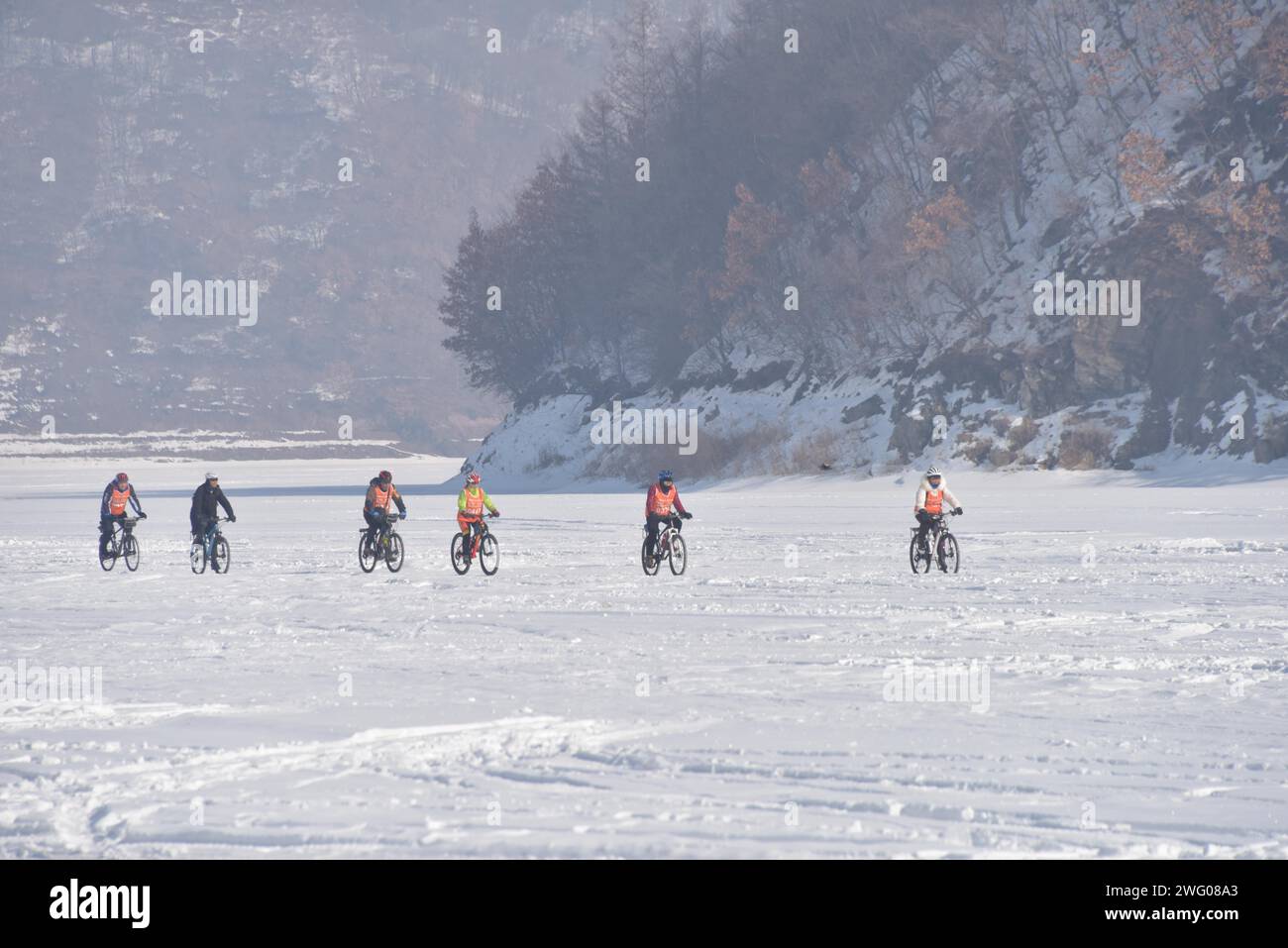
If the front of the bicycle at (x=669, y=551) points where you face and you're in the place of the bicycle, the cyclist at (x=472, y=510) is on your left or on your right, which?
on your right

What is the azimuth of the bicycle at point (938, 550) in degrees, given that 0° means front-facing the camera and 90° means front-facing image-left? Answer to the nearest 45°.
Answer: approximately 315°

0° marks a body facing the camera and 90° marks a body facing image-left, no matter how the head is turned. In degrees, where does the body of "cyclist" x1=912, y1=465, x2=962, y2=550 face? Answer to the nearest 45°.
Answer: approximately 315°

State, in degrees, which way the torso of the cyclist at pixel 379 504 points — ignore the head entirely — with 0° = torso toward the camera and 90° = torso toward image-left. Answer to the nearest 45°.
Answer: approximately 315°
